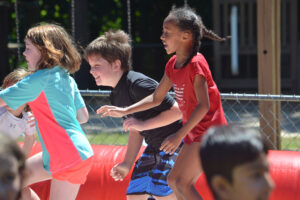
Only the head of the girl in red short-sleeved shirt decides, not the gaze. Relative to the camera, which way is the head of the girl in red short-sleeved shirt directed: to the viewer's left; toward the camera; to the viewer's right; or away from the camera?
to the viewer's left

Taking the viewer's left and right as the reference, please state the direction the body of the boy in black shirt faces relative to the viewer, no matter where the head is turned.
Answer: facing to the left of the viewer

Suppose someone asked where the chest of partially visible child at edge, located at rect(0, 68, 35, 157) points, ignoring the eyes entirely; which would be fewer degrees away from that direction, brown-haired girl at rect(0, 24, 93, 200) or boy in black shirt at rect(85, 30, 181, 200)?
the brown-haired girl
